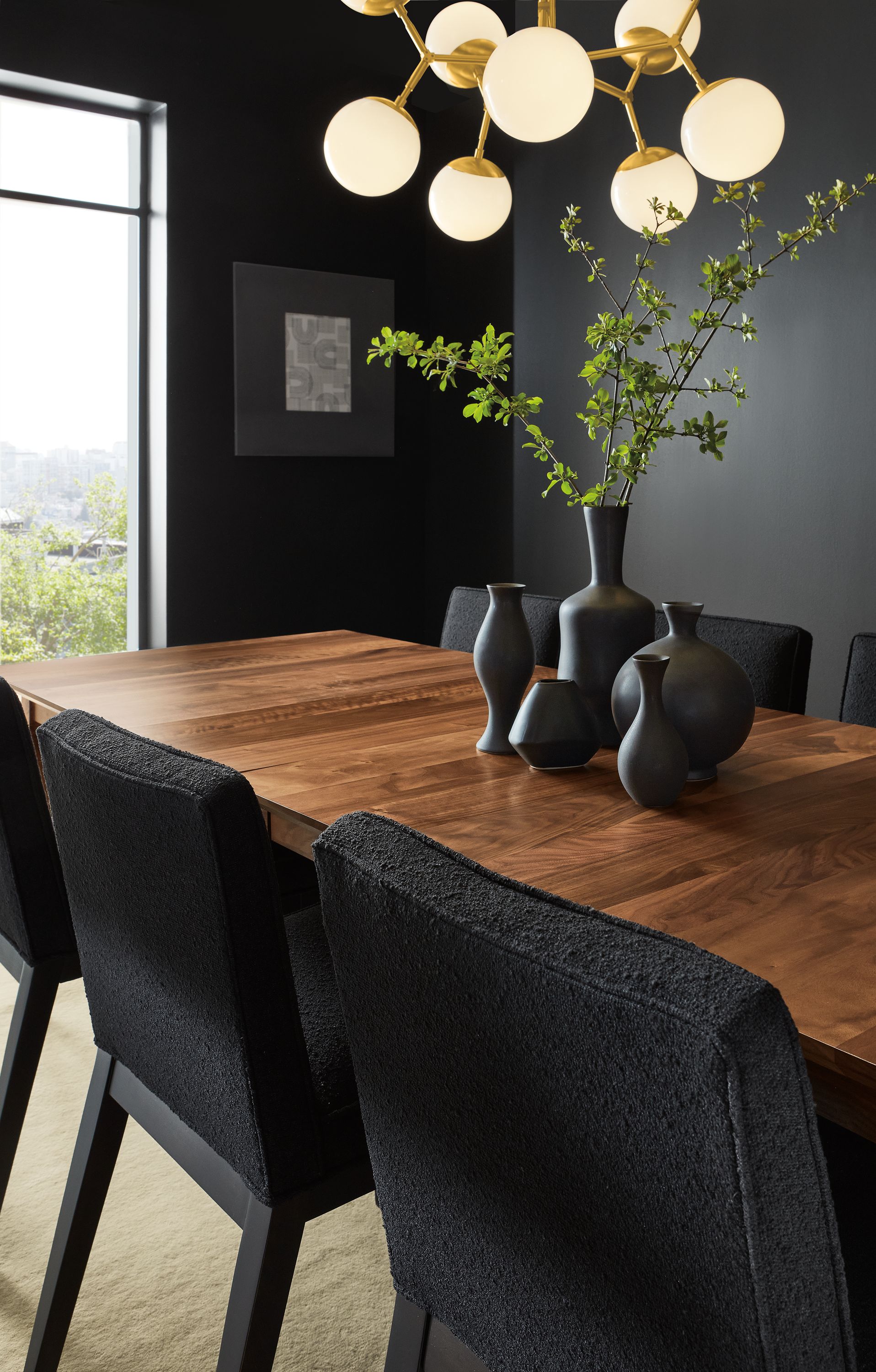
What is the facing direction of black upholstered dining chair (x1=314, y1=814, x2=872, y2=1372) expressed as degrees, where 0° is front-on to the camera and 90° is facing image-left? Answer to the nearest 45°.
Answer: approximately 225°

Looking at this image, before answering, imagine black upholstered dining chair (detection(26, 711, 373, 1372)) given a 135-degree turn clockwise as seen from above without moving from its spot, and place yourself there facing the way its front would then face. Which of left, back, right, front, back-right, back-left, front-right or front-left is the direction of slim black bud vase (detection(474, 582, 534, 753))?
back-left

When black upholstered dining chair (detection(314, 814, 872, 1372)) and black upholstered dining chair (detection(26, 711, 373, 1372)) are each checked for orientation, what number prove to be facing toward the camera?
0

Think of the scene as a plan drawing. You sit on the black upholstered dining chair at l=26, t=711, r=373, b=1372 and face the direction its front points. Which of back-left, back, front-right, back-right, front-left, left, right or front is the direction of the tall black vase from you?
front

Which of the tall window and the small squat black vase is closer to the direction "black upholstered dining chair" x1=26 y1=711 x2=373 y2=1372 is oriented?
the small squat black vase

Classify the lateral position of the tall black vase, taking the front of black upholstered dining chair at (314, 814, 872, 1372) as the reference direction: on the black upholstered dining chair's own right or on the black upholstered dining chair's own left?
on the black upholstered dining chair's own left

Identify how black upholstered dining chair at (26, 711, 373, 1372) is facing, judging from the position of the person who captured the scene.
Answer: facing away from the viewer and to the right of the viewer

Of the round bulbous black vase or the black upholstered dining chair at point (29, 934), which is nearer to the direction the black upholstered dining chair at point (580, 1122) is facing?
the round bulbous black vase

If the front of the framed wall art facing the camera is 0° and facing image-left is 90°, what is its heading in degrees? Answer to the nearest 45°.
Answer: approximately 315°

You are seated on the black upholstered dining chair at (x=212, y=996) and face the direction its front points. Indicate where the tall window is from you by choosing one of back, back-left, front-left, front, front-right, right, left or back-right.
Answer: front-left

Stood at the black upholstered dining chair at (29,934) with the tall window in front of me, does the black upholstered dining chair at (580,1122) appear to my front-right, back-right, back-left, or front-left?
back-right

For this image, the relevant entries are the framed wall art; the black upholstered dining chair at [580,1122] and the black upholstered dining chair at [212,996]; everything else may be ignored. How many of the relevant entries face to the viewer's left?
0

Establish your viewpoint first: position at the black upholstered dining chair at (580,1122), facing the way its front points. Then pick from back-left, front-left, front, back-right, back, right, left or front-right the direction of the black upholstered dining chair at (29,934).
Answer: left

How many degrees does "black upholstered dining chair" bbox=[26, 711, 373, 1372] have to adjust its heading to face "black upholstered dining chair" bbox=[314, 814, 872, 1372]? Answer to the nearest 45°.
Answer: approximately 135° to its right

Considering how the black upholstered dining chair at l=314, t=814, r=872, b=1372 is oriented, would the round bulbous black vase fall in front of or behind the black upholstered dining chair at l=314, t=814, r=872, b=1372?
in front

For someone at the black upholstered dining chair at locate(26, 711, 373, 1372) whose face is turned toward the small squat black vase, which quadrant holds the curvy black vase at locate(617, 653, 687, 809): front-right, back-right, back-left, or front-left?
front-right
